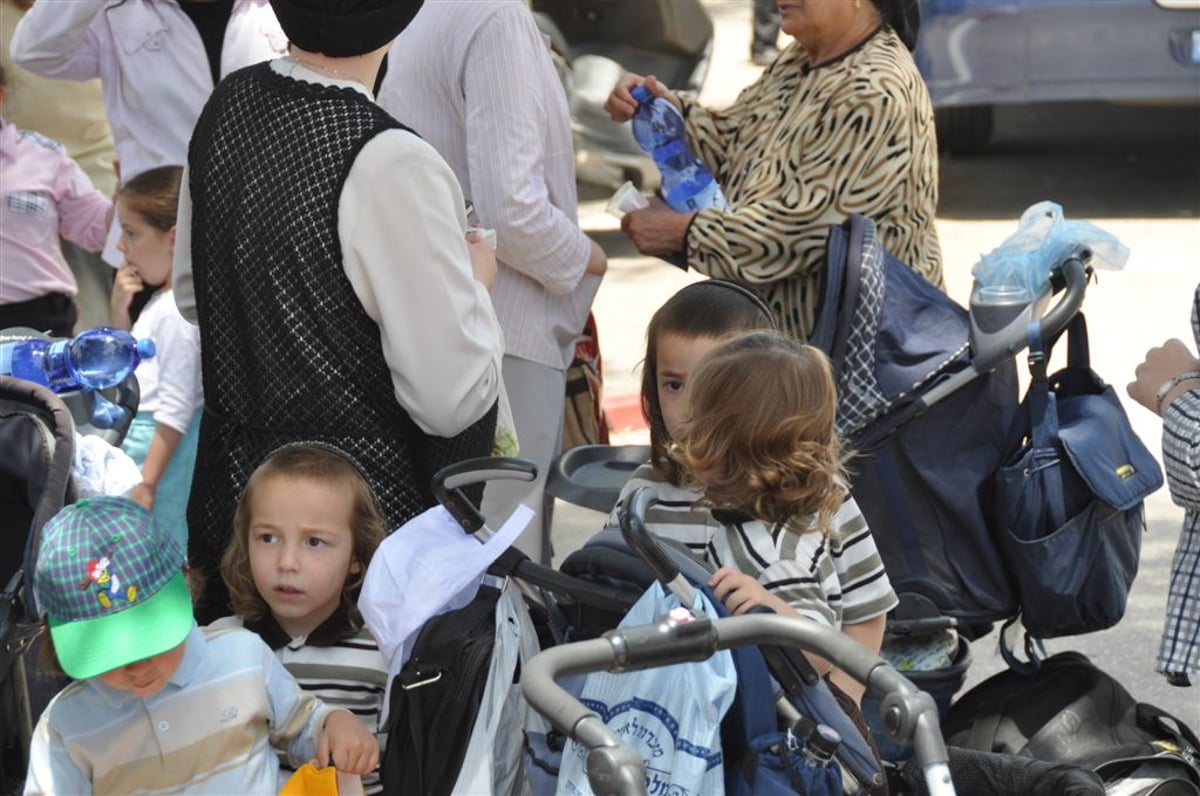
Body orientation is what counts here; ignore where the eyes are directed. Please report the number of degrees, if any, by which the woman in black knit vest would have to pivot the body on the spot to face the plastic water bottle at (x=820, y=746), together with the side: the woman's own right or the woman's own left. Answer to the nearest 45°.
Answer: approximately 90° to the woman's own right

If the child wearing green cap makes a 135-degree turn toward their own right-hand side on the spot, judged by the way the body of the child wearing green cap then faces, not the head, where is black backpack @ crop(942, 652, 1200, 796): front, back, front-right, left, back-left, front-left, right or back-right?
back-right

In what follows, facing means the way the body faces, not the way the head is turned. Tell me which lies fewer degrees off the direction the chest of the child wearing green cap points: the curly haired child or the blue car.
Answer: the curly haired child

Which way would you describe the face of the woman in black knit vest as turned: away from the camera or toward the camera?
away from the camera

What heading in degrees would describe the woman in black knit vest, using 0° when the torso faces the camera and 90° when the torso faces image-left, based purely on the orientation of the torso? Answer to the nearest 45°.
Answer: approximately 225°

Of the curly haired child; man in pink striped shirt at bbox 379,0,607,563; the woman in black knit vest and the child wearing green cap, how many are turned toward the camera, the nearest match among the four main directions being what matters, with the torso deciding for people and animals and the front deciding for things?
1

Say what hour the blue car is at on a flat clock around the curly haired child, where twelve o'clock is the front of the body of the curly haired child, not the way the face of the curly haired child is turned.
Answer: The blue car is roughly at 2 o'clock from the curly haired child.

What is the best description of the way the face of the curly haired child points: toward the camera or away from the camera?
away from the camera
